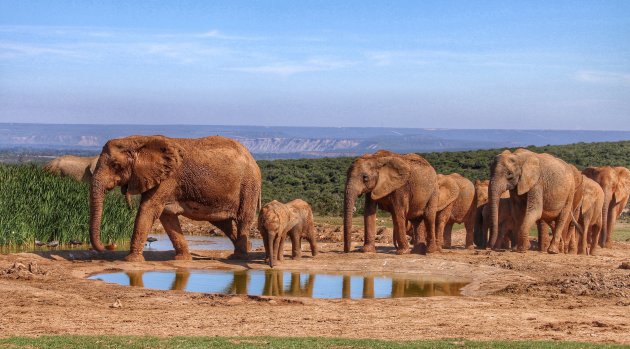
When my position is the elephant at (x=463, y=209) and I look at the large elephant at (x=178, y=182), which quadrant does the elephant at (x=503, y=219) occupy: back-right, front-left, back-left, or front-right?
back-left

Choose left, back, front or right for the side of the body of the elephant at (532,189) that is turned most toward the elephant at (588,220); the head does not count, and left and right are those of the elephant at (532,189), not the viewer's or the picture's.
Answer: back

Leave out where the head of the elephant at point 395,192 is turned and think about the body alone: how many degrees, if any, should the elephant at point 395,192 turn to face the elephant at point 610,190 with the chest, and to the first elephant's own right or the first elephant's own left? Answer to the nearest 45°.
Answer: approximately 180°

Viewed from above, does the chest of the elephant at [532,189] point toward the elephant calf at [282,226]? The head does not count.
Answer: yes

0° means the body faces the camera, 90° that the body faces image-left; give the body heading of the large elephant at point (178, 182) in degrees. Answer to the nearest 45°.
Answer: approximately 90°

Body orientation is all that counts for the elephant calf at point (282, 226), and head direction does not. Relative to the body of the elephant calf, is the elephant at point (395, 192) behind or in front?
behind

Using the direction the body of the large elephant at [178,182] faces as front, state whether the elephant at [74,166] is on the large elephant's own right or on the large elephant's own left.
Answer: on the large elephant's own right

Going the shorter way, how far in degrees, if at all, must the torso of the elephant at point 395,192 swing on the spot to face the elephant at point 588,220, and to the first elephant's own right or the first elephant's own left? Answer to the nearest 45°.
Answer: approximately 180°
